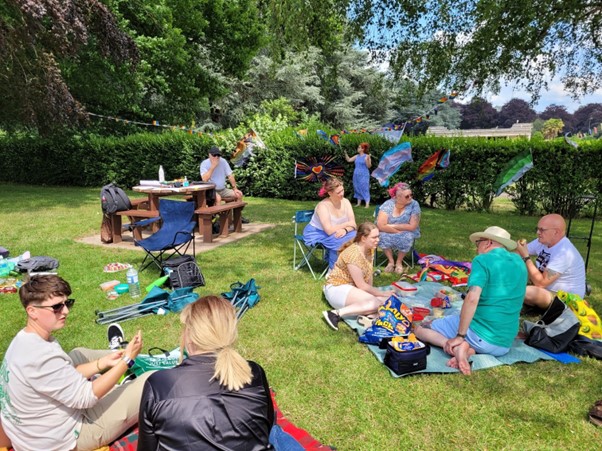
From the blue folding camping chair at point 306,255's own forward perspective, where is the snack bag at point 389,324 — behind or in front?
in front

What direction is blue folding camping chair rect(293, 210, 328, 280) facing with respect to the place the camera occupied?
facing the viewer and to the right of the viewer

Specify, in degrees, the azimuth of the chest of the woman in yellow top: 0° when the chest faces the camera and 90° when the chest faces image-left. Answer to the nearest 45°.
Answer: approximately 270°

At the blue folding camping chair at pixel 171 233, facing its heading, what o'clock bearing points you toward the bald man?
The bald man is roughly at 9 o'clock from the blue folding camping chair.

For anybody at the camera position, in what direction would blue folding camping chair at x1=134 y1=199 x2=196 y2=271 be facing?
facing the viewer and to the left of the viewer

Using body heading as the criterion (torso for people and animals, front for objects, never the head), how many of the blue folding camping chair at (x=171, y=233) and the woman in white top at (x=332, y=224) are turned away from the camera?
0

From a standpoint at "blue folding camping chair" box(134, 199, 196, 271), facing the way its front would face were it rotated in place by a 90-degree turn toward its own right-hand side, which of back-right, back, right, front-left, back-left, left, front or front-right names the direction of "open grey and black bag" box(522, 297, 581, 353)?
back

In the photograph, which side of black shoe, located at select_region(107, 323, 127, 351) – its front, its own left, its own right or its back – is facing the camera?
back

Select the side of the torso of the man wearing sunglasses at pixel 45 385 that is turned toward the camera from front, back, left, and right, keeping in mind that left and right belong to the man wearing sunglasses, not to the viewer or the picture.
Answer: right

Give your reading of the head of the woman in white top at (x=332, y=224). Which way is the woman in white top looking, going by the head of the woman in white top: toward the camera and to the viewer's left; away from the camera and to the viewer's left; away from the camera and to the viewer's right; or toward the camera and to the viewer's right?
toward the camera and to the viewer's right

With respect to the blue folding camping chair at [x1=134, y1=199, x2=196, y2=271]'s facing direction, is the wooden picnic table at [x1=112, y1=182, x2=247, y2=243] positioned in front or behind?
behind

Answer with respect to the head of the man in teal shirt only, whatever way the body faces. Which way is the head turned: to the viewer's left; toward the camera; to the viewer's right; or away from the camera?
to the viewer's left

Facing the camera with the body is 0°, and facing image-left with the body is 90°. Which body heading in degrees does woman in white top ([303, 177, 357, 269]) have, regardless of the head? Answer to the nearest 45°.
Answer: approximately 315°

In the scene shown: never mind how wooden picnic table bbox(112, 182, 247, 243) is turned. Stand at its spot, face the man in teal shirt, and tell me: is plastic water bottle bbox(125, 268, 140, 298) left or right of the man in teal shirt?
right

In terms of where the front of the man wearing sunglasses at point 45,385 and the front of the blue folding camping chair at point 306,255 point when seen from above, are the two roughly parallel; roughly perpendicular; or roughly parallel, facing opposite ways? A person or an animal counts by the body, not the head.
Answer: roughly perpendicular

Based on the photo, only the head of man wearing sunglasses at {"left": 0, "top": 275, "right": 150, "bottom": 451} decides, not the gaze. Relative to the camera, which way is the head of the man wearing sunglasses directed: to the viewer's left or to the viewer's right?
to the viewer's right

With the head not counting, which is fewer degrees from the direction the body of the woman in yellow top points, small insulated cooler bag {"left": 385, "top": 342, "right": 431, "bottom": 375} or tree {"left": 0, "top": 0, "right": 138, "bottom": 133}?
the small insulated cooler bag
